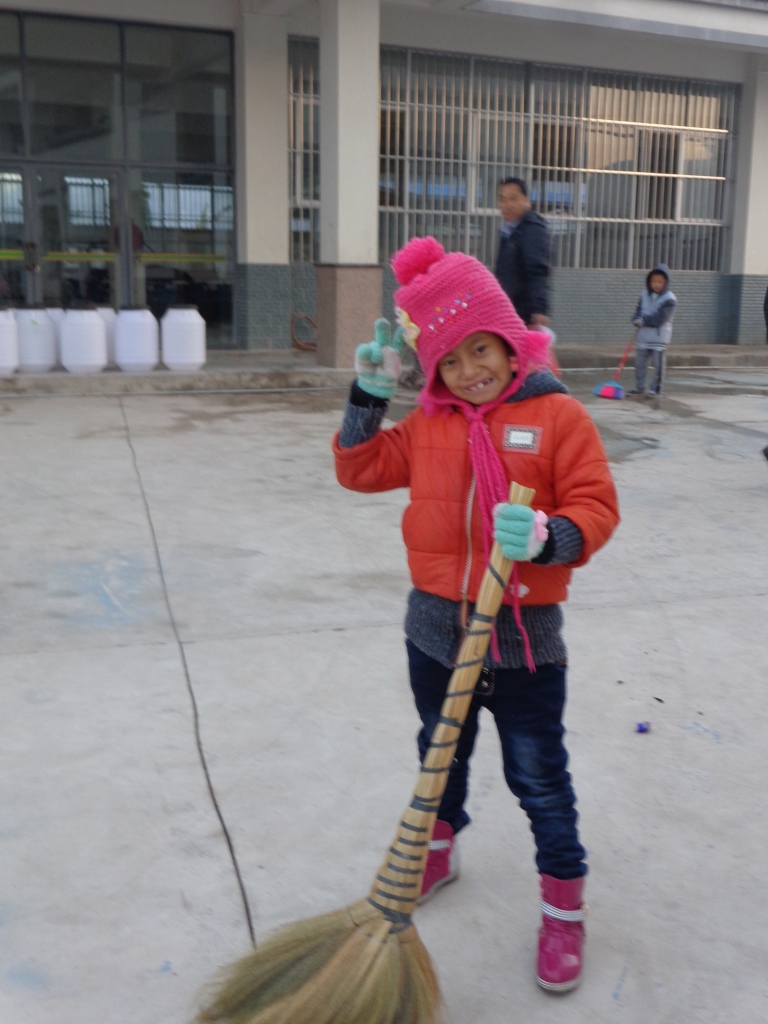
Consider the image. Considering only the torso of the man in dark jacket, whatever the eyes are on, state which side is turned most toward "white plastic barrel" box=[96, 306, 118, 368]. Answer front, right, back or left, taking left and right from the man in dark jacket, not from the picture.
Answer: right

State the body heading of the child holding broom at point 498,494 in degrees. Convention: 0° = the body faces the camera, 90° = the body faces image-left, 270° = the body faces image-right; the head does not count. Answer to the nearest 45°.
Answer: approximately 0°

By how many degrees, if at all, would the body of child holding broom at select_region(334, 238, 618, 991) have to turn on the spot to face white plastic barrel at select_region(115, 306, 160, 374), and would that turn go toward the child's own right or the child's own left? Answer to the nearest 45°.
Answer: approximately 180°

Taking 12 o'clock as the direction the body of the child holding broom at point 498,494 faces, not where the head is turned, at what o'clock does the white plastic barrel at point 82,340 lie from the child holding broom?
The white plastic barrel is roughly at 5 o'clock from the child holding broom.

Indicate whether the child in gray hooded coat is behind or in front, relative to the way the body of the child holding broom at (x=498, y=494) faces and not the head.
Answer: behind

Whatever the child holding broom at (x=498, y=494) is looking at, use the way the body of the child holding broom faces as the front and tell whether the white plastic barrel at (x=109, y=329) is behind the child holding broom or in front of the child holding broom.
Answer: behind

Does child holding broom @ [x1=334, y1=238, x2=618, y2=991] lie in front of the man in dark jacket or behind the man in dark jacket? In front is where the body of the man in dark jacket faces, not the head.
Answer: in front

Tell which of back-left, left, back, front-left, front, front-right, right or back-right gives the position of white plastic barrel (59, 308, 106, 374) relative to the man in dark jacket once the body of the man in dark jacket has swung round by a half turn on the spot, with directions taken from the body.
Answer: left

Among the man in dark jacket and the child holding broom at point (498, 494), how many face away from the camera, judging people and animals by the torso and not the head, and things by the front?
0

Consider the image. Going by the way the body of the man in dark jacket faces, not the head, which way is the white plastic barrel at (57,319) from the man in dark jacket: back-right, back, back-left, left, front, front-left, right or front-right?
right
